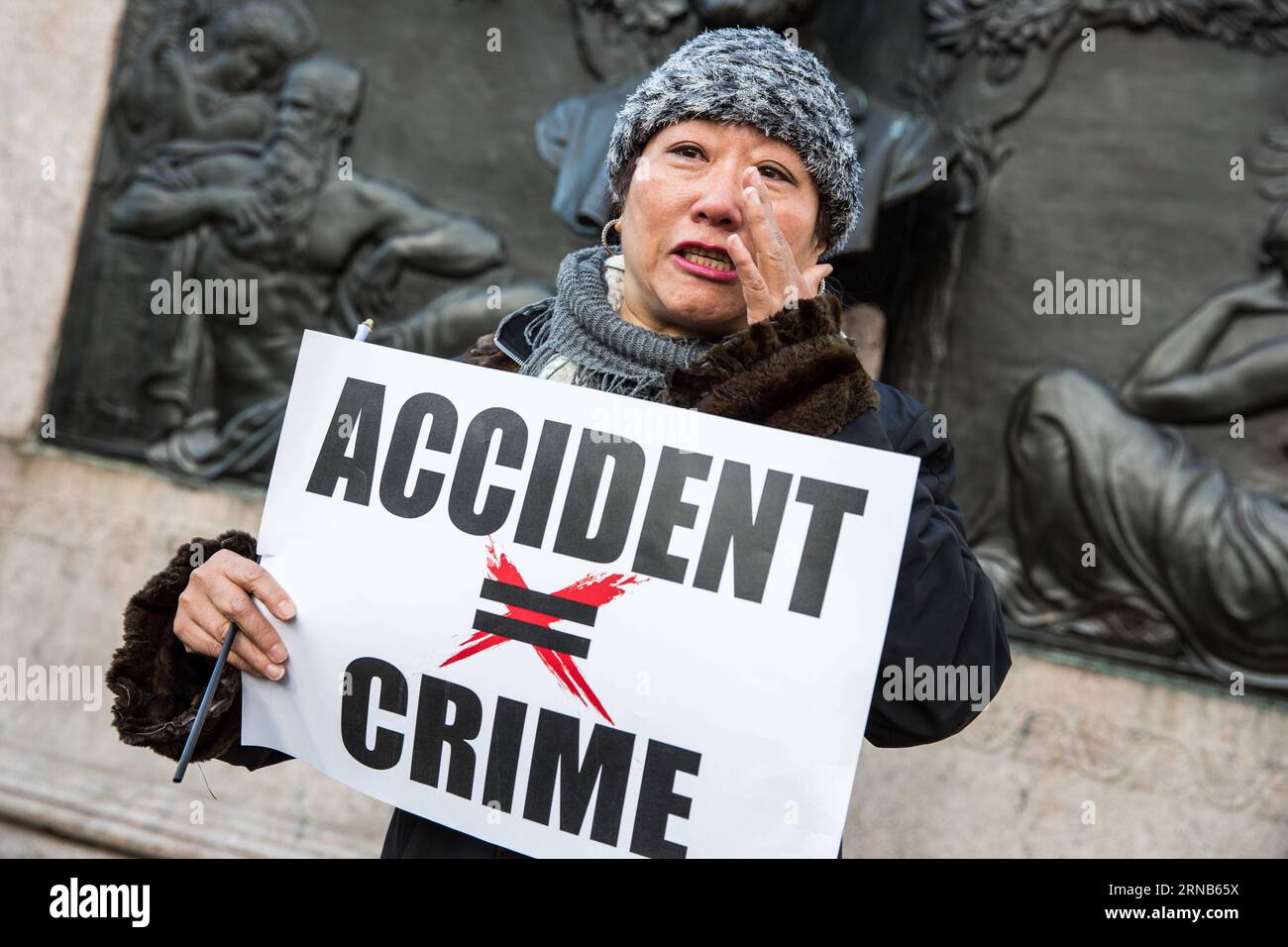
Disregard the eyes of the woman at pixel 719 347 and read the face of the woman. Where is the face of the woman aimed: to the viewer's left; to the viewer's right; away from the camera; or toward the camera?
toward the camera

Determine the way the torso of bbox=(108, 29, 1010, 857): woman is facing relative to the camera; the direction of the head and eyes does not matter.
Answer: toward the camera
